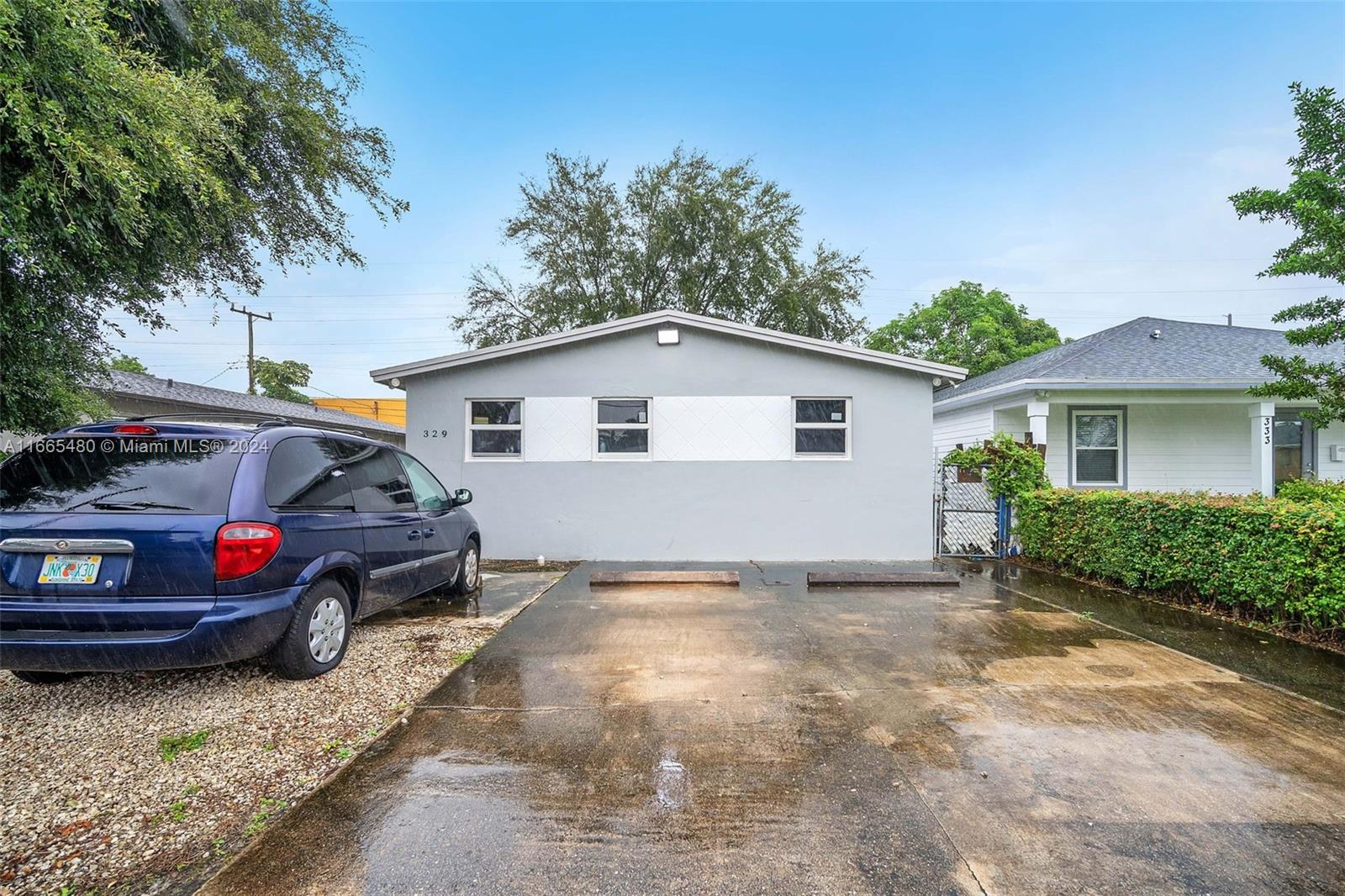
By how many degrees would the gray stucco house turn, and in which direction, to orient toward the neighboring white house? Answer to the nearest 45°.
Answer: approximately 90° to its left

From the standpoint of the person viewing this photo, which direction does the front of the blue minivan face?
facing away from the viewer and to the right of the viewer

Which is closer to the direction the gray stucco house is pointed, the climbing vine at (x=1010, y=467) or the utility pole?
the climbing vine

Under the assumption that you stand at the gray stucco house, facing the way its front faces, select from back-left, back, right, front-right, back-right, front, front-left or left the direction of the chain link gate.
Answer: left

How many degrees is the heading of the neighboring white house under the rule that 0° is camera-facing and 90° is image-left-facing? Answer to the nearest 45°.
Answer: approximately 0°

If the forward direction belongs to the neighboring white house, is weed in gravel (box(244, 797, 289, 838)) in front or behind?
in front

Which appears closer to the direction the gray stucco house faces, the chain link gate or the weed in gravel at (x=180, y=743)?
the weed in gravel

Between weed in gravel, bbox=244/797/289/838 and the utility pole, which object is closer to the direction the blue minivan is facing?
the utility pole

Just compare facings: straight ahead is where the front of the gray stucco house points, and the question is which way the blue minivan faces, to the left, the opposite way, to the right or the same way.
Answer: the opposite way

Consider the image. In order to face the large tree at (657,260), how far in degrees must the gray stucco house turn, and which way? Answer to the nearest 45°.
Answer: approximately 180°

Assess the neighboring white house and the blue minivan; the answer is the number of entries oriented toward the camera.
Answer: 1

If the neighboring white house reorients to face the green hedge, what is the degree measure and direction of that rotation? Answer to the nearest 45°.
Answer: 0° — it already faces it
